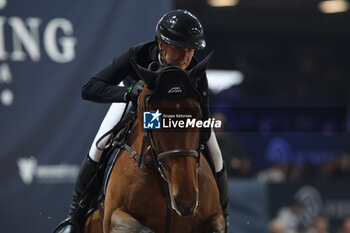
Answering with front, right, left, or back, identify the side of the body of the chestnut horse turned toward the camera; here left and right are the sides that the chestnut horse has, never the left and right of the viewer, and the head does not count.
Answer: front

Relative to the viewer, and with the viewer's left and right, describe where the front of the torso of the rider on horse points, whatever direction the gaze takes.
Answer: facing the viewer
